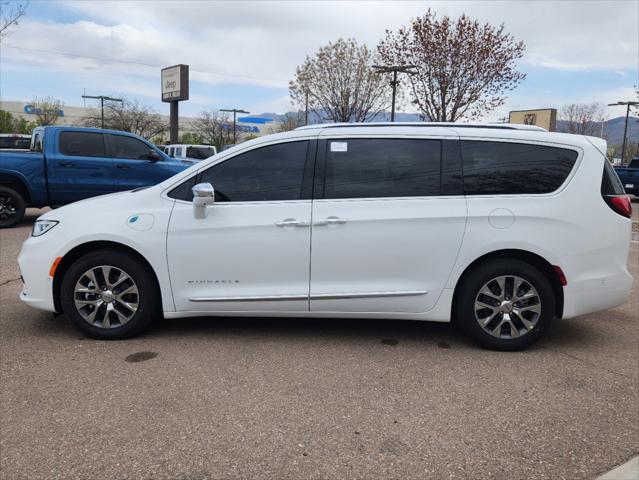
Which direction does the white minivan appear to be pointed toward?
to the viewer's left

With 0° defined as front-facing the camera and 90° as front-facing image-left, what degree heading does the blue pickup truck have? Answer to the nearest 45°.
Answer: approximately 270°

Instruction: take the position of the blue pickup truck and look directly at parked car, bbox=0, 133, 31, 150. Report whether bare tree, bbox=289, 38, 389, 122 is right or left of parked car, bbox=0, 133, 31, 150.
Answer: right

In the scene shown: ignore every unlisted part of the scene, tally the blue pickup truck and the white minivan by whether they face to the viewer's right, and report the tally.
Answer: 1

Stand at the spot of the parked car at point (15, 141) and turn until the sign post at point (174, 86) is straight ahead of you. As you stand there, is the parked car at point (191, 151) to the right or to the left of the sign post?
right

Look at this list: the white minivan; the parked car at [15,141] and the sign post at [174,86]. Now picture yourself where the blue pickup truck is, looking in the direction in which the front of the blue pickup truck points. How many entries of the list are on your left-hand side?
2

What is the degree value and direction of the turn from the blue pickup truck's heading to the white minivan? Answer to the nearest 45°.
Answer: approximately 90° to its right

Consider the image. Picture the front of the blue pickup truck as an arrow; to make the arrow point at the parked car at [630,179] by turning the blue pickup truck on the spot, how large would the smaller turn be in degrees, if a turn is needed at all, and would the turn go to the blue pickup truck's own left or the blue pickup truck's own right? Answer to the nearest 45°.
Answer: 0° — it already faces it

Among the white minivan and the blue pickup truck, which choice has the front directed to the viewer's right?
the blue pickup truck

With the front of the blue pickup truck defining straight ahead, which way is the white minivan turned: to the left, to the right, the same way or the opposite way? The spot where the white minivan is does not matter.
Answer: the opposite way

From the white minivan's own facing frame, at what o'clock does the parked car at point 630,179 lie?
The parked car is roughly at 4 o'clock from the white minivan.

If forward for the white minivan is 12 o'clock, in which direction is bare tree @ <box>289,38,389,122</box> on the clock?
The bare tree is roughly at 3 o'clock from the white minivan.
